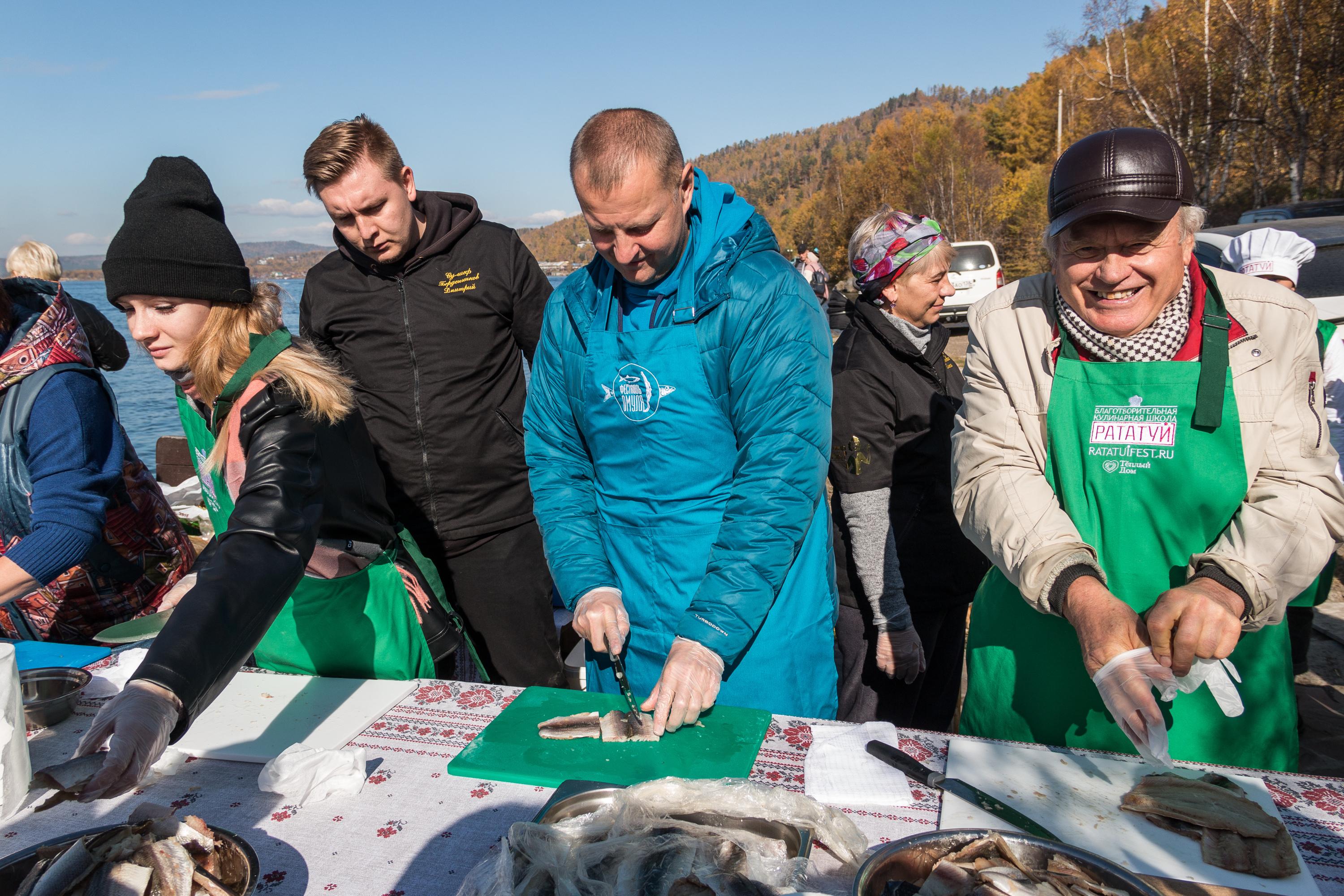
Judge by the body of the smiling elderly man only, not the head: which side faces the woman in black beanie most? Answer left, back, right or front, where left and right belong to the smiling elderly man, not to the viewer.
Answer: right

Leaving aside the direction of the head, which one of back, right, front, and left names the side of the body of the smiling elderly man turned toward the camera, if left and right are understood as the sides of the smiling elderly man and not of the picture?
front

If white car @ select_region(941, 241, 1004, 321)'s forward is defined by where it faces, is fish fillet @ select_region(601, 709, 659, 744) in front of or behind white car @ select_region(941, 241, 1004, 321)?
behind

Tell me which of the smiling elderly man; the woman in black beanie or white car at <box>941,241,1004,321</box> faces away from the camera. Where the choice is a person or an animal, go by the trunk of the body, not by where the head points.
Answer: the white car

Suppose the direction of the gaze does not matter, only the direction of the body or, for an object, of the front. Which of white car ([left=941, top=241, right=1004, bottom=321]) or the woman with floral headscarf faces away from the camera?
the white car

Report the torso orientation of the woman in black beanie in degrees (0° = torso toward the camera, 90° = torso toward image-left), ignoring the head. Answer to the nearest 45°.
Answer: approximately 45°

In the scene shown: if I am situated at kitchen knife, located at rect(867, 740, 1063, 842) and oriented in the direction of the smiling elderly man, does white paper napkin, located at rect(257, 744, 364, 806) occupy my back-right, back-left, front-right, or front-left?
back-left

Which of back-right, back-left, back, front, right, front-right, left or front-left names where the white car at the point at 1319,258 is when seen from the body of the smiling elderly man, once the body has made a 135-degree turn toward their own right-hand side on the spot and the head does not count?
front-right

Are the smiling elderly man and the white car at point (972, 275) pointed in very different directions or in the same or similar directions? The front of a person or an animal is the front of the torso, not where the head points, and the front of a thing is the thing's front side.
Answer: very different directions

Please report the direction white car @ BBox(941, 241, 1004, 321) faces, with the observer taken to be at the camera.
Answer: facing away from the viewer

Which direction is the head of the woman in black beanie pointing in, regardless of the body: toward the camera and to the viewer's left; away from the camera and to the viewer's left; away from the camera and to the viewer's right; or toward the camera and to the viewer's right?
toward the camera and to the viewer's left

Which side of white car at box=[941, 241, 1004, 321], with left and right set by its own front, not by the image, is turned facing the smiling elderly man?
back
